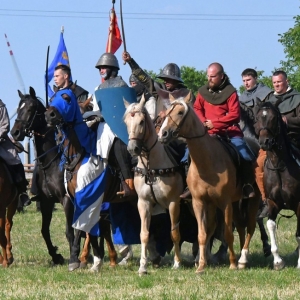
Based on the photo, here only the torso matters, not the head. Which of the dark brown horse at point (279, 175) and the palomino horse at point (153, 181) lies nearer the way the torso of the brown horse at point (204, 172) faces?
the palomino horse

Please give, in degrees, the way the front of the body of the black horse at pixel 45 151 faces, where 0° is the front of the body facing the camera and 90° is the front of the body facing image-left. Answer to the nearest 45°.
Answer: approximately 45°

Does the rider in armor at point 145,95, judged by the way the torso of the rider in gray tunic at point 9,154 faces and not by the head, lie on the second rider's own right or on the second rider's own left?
on the second rider's own left

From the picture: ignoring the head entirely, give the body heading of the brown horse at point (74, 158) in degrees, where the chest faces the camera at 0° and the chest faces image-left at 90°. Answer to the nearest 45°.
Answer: approximately 45°

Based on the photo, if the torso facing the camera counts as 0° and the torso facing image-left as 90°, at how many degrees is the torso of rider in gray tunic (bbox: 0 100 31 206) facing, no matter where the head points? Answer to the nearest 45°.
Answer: approximately 0°

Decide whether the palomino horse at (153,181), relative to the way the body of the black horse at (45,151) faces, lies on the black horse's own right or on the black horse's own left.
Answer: on the black horse's own left

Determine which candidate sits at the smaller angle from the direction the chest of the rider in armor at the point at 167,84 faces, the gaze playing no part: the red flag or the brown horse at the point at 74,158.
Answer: the brown horse
